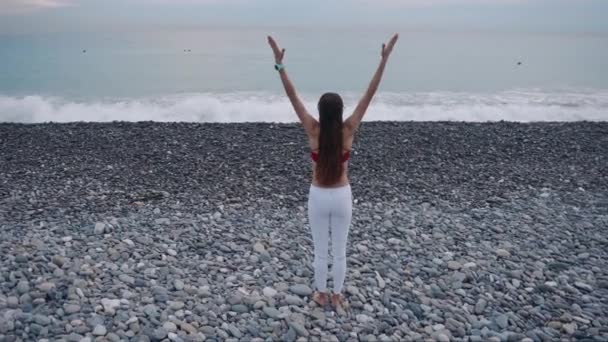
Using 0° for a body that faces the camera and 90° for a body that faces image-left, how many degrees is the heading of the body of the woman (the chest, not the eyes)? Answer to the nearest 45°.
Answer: approximately 180°

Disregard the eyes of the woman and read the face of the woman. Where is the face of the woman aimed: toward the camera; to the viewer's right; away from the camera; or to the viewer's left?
away from the camera

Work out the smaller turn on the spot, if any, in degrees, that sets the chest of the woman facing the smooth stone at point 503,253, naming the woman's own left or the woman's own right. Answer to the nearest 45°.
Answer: approximately 45° to the woman's own right

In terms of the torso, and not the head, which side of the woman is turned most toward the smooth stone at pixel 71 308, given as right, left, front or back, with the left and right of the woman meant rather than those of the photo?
left

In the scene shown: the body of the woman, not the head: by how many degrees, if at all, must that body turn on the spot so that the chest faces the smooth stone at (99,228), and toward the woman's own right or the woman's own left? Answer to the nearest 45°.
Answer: approximately 45° to the woman's own left

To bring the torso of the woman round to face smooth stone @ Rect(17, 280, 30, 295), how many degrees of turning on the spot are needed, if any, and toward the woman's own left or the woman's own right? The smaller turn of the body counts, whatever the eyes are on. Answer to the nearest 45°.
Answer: approximately 90° to the woman's own left

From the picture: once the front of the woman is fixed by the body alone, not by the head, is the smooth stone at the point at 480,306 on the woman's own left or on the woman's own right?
on the woman's own right
